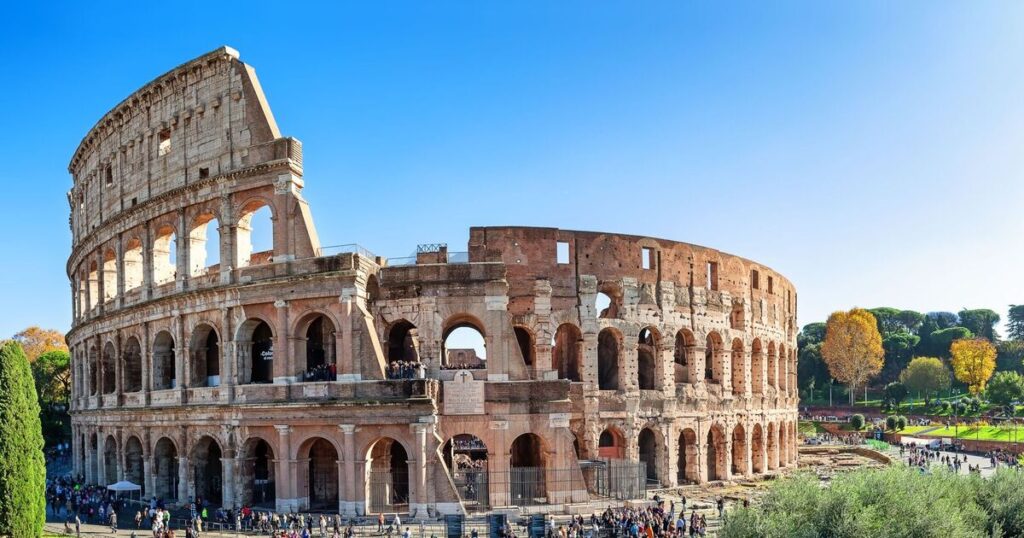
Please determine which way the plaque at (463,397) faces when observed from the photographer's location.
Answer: facing the viewer

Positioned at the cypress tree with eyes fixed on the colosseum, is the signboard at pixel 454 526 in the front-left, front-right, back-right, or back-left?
front-right

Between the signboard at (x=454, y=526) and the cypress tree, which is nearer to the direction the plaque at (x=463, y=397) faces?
the signboard

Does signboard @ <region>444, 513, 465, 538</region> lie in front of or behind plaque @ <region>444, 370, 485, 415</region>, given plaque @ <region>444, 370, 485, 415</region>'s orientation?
in front

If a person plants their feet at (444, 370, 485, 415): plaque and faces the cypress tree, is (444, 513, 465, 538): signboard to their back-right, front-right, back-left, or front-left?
front-left
